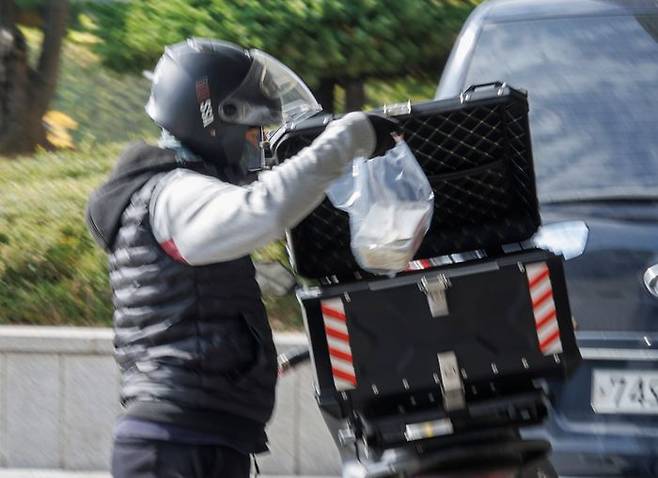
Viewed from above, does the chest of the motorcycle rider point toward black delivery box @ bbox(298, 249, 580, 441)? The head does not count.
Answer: yes

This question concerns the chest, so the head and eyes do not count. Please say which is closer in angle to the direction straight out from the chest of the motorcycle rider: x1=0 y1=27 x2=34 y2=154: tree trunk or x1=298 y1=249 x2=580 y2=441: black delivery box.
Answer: the black delivery box

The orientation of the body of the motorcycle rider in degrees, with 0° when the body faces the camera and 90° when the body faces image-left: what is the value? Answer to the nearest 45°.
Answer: approximately 270°

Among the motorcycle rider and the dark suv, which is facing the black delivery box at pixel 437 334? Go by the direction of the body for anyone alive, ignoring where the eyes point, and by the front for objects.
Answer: the motorcycle rider

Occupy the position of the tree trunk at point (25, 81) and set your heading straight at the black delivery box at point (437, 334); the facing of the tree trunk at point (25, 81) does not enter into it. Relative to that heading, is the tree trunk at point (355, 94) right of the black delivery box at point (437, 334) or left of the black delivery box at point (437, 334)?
left

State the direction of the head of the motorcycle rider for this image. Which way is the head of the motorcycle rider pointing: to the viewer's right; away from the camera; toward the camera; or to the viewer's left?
to the viewer's right
